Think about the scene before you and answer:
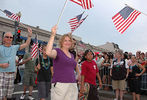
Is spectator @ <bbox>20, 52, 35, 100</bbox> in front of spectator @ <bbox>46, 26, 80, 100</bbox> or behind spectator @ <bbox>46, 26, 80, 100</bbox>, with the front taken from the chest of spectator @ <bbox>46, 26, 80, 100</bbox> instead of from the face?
behind

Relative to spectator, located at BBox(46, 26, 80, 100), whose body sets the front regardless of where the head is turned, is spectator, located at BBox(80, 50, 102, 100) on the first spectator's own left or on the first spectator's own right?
on the first spectator's own left

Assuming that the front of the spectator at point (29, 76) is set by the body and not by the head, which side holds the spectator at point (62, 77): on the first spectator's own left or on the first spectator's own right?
on the first spectator's own left

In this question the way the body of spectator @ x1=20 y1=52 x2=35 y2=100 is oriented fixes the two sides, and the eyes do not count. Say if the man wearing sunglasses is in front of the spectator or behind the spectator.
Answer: in front

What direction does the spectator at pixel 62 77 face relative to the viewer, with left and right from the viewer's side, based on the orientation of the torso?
facing the viewer and to the right of the viewer

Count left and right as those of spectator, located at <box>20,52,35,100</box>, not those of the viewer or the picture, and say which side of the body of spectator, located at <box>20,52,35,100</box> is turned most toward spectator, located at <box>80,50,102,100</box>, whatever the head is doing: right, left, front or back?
left

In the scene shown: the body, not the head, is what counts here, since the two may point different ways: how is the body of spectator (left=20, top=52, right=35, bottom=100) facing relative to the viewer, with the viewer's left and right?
facing the viewer and to the left of the viewer

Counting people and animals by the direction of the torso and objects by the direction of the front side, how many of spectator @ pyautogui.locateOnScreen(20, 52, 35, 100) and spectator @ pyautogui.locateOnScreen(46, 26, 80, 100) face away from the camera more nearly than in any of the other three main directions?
0
